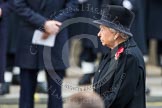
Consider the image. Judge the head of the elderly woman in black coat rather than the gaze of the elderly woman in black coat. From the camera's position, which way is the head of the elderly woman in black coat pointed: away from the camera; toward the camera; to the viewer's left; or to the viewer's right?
to the viewer's left

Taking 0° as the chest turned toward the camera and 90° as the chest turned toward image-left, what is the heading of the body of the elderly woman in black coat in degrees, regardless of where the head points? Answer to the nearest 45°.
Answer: approximately 90°
